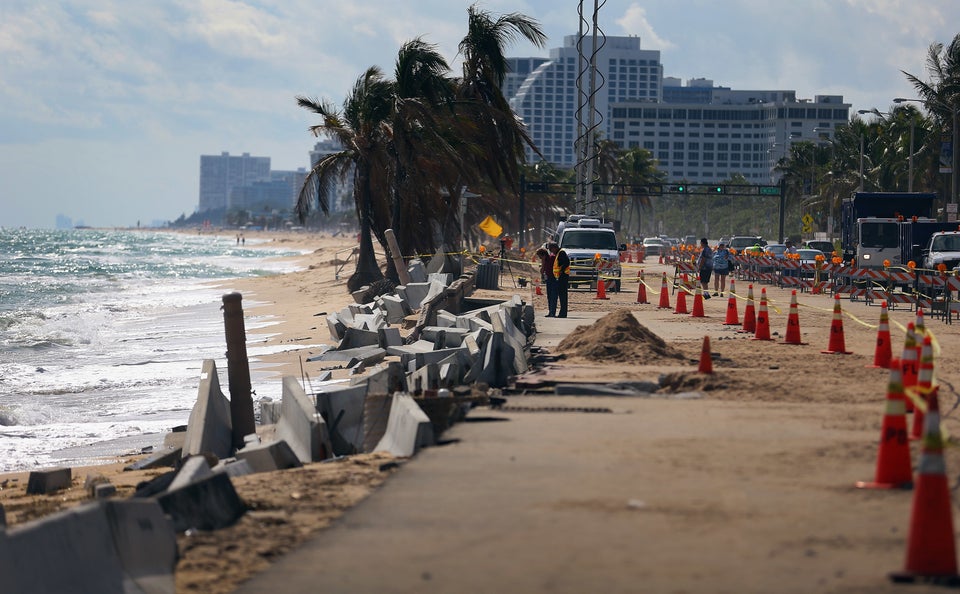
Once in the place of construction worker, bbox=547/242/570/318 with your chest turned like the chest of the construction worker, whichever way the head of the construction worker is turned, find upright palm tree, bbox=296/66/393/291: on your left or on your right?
on your right

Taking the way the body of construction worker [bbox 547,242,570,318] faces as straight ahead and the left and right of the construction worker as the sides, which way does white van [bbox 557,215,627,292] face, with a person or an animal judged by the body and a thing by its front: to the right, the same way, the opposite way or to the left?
to the left

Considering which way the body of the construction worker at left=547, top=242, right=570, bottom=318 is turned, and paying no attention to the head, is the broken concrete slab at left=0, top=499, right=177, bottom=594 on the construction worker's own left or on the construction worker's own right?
on the construction worker's own left

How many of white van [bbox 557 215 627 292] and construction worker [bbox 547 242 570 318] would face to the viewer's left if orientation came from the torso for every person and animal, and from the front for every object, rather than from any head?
1

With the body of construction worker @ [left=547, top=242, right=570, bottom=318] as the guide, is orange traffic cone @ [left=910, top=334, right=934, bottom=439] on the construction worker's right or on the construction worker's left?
on the construction worker's left

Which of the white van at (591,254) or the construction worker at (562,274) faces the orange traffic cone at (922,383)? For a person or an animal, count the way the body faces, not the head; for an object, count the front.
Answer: the white van

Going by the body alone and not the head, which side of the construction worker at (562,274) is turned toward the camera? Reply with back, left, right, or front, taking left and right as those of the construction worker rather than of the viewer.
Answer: left

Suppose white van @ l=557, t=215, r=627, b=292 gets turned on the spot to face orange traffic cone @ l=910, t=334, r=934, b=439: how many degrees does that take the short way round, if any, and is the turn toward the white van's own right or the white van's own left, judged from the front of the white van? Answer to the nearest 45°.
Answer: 0° — it already faces it

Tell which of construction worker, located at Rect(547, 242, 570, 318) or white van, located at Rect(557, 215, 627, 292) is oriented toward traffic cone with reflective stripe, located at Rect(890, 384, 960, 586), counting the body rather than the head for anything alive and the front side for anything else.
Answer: the white van

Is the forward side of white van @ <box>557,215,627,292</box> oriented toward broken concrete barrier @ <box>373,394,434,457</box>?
yes

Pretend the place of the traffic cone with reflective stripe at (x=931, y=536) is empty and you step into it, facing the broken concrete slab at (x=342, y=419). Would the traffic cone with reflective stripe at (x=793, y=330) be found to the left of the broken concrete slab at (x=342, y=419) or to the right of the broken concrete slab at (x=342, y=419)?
right

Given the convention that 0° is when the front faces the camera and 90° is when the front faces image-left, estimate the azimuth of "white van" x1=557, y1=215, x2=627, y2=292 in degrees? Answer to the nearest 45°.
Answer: approximately 0°

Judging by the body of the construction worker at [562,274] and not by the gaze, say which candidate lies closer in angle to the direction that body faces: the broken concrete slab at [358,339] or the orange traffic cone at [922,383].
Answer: the broken concrete slab
